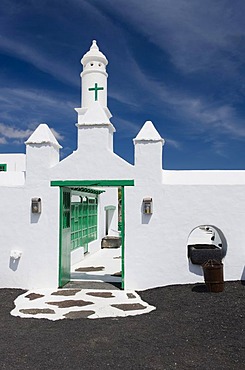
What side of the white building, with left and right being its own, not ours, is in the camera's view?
front

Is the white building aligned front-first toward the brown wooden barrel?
no
